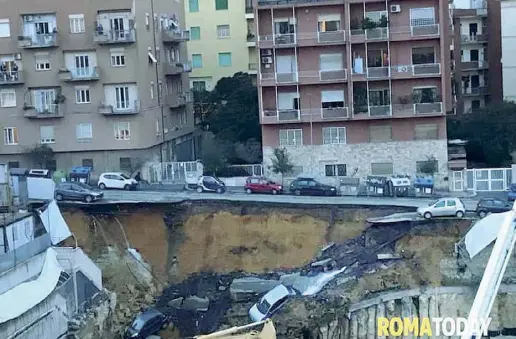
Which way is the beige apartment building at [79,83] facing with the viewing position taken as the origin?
facing the viewer

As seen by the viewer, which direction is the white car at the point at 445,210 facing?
to the viewer's left

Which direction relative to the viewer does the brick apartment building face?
toward the camera

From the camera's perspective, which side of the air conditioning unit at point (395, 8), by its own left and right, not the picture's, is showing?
front
